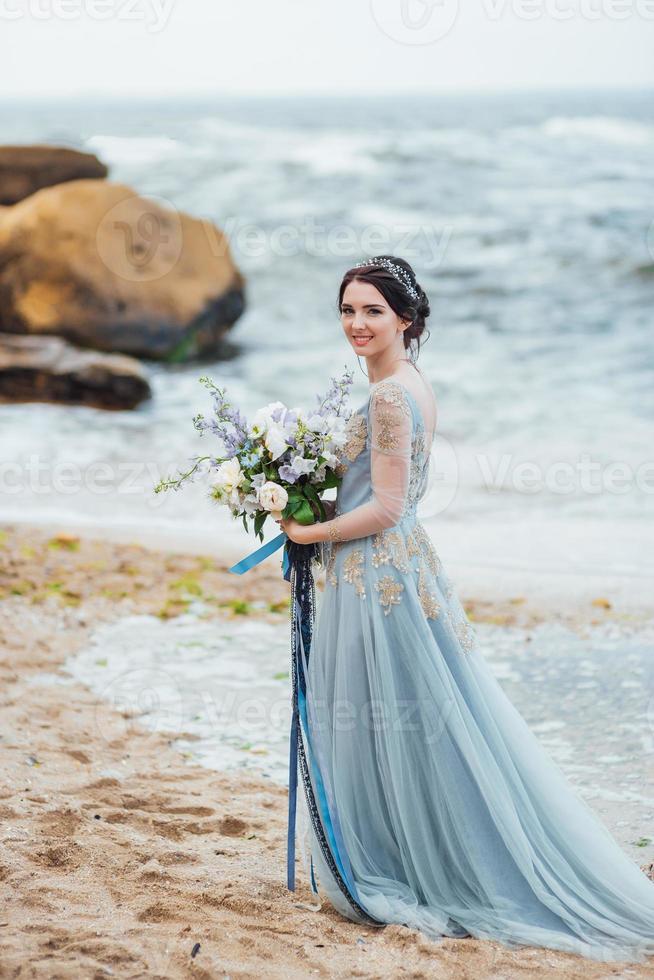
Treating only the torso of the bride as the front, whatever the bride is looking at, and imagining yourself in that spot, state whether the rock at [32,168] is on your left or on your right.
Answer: on your right

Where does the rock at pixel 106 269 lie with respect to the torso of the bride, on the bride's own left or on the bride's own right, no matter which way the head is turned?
on the bride's own right

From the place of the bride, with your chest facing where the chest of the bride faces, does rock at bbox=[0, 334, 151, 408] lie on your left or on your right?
on your right

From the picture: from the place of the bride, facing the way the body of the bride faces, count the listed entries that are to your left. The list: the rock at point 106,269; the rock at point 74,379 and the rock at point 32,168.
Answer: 0

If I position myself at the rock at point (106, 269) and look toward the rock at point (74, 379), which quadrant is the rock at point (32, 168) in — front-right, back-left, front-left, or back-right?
back-right

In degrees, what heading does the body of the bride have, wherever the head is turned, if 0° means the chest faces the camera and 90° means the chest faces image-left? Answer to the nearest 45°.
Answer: approximately 90°
